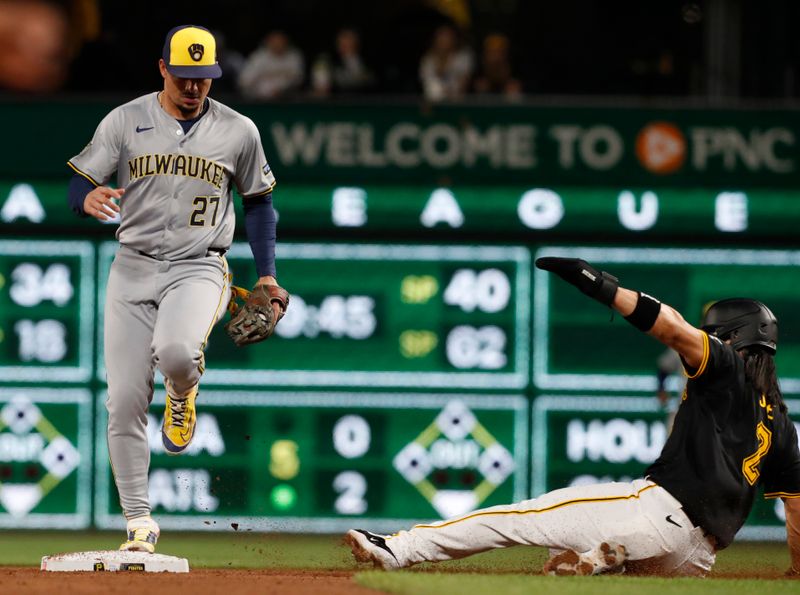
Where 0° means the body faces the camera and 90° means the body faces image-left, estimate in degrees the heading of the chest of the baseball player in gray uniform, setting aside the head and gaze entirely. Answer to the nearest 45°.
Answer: approximately 0°

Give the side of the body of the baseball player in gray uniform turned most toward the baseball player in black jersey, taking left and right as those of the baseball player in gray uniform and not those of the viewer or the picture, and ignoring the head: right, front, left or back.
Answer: left
